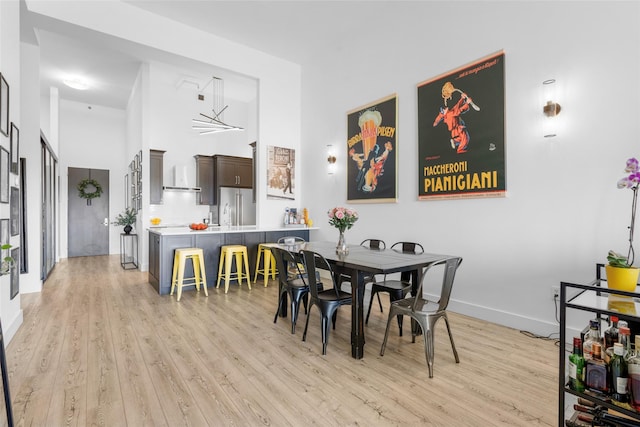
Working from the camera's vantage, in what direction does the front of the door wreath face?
facing the viewer

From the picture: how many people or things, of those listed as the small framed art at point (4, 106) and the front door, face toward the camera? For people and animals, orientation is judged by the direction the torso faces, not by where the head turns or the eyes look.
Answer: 1

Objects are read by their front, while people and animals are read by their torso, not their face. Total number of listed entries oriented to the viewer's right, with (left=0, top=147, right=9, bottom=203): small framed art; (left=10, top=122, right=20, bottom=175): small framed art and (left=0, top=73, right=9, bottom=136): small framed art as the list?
3

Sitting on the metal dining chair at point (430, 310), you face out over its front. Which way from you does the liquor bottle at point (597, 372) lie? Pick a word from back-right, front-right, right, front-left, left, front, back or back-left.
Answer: back

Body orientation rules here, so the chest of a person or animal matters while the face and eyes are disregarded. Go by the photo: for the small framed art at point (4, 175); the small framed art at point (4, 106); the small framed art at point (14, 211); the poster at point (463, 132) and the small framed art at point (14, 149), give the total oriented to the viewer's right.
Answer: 4

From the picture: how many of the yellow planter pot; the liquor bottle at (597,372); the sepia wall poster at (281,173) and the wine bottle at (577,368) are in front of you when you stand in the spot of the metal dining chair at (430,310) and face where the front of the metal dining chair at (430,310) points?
1

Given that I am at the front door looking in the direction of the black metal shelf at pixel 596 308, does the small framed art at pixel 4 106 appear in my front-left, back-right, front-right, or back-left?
front-right

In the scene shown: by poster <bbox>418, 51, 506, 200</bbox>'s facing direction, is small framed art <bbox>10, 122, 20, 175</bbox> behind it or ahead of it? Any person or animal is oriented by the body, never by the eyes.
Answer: ahead

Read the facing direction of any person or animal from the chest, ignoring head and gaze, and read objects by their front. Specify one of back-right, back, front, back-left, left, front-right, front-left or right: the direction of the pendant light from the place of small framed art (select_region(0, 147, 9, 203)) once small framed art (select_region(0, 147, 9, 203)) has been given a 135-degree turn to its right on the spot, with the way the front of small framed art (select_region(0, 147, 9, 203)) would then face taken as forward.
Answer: back

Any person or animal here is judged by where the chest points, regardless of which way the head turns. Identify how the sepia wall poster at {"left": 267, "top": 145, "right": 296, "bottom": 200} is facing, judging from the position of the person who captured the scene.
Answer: facing the viewer and to the right of the viewer

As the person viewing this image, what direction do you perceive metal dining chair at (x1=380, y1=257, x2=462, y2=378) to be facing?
facing away from the viewer and to the left of the viewer

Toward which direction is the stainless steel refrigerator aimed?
toward the camera

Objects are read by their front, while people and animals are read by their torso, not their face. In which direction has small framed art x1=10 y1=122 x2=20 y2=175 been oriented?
to the viewer's right

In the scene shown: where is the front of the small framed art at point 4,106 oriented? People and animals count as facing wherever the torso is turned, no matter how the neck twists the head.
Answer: to the viewer's right

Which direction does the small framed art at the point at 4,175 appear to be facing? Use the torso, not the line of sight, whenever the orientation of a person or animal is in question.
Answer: to the viewer's right

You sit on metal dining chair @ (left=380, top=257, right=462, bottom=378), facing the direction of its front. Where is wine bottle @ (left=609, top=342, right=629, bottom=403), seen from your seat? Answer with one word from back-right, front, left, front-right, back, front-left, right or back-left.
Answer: back

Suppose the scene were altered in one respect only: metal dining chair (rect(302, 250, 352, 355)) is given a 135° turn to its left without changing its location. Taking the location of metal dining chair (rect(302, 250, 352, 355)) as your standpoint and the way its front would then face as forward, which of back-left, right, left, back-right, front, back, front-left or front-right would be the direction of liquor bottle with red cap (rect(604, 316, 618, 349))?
back-left
